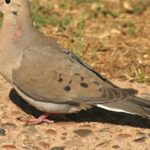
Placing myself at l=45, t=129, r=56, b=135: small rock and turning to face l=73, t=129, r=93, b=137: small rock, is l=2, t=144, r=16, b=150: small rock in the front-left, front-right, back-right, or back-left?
back-right

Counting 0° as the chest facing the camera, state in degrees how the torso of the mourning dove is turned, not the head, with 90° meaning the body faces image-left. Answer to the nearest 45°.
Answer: approximately 90°

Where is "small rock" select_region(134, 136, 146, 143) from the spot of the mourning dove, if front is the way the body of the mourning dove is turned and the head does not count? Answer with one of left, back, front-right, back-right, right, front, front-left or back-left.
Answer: back
